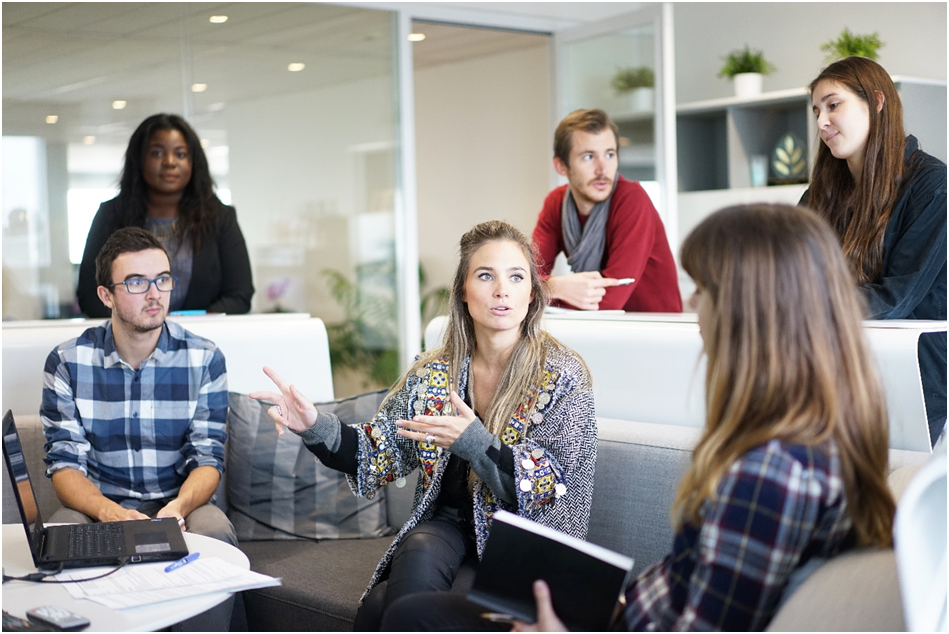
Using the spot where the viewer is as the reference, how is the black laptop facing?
facing to the right of the viewer

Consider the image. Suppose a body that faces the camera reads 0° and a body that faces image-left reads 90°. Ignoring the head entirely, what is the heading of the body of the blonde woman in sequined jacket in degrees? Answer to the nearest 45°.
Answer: approximately 45°

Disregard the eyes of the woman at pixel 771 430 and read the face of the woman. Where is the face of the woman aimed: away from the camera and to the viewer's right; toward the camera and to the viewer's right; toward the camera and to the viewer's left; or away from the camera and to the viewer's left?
away from the camera and to the viewer's left

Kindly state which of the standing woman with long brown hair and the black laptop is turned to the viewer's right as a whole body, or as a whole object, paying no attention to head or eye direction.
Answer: the black laptop

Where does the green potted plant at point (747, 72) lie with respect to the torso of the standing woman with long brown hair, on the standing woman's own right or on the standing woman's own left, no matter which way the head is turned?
on the standing woman's own right
